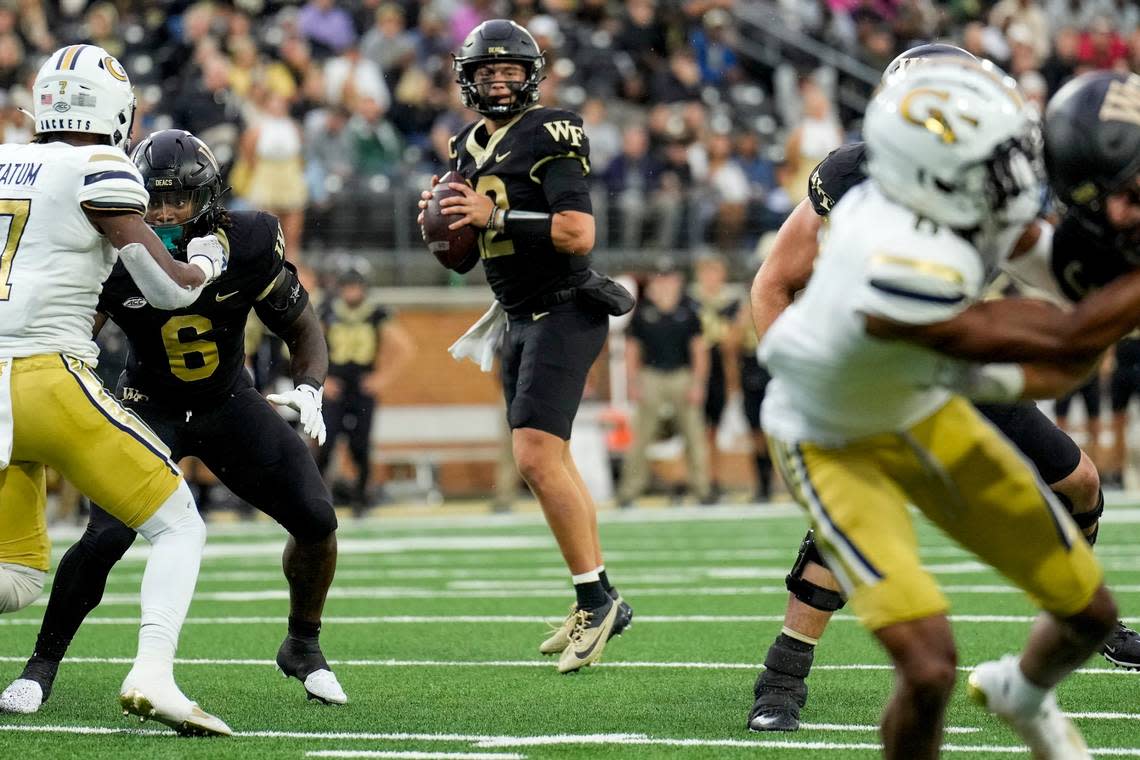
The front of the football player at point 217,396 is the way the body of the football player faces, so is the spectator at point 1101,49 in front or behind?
behind

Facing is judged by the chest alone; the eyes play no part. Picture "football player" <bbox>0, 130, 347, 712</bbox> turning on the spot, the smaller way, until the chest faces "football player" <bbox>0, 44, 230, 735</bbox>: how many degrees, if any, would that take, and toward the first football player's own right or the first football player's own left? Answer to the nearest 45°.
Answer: approximately 45° to the first football player's own right

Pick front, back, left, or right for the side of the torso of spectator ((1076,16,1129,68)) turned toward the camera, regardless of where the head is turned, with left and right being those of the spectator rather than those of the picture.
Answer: front

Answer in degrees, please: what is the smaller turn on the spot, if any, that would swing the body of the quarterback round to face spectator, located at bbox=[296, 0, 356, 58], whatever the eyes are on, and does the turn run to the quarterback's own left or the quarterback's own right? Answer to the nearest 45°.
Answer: approximately 135° to the quarterback's own right

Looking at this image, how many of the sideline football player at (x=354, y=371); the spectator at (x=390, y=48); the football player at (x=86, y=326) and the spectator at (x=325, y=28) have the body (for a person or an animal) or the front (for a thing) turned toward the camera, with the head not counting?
3

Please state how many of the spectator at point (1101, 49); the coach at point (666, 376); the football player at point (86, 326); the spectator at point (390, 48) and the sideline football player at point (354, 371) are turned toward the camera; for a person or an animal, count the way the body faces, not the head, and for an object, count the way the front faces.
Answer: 4

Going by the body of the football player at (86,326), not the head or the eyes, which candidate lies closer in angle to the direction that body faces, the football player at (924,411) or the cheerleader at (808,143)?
the cheerleader

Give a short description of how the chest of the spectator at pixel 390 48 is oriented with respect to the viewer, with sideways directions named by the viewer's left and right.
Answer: facing the viewer

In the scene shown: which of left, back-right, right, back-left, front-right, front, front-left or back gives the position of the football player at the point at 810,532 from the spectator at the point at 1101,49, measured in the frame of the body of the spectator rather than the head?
front

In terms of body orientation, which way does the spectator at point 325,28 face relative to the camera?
toward the camera

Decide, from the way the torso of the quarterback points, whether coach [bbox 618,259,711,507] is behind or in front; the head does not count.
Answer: behind

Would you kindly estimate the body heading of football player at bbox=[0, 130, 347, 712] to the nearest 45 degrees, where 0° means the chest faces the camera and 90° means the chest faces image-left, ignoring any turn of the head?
approximately 0°

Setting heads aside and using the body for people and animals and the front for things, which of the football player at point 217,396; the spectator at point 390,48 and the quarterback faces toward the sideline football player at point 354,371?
the spectator at point 390,48
